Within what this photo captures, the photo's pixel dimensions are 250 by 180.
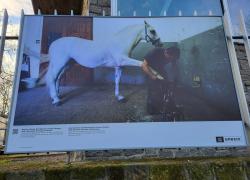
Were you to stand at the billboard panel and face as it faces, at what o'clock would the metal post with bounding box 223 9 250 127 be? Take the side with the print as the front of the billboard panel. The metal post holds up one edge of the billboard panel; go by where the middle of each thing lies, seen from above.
The metal post is roughly at 9 o'clock from the billboard panel.

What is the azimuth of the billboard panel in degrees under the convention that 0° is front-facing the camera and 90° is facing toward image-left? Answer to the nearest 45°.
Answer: approximately 0°
